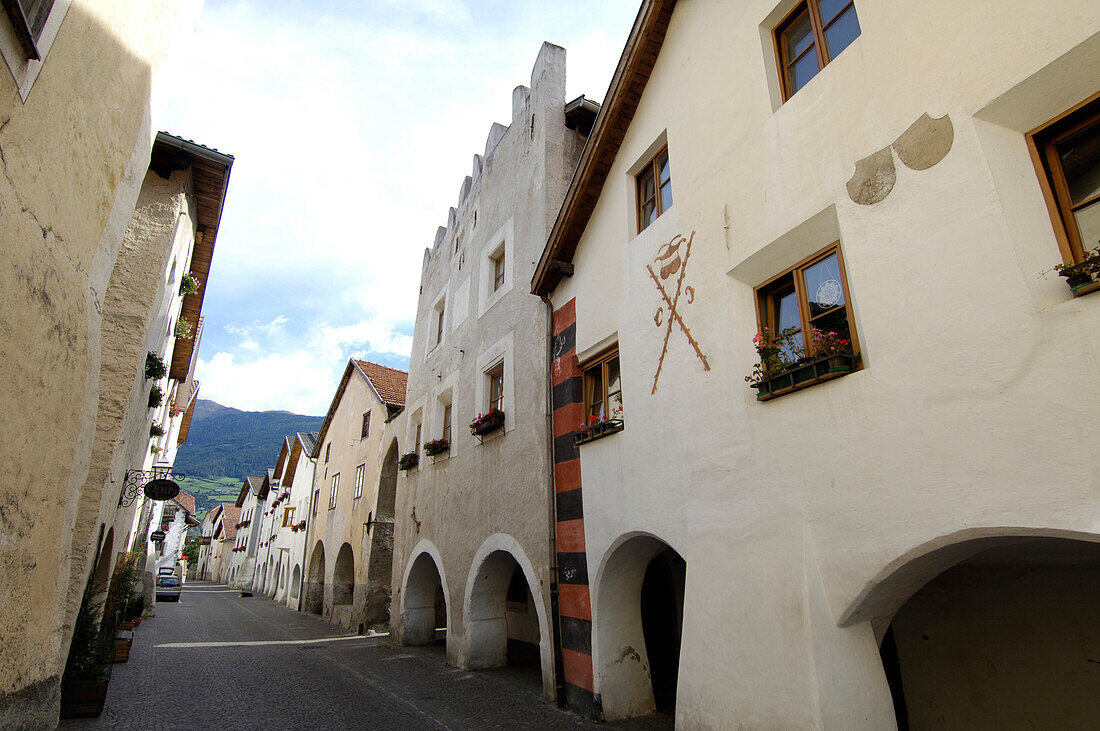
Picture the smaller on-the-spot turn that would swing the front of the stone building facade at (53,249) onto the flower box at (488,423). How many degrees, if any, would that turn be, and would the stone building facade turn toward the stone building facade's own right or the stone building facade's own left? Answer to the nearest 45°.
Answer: approximately 90° to the stone building facade's own left

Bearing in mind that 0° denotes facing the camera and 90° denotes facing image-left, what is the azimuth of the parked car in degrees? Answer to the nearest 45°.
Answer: approximately 180°

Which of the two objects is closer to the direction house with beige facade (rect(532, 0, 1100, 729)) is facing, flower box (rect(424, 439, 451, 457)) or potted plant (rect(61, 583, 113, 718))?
the potted plant

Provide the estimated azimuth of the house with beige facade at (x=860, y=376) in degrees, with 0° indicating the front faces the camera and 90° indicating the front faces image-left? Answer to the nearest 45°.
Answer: approximately 45°

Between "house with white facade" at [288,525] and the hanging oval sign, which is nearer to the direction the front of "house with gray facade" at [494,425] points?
the hanging oval sign

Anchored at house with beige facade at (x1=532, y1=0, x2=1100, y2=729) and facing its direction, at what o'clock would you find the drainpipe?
The drainpipe is roughly at 3 o'clock from the house with beige facade.

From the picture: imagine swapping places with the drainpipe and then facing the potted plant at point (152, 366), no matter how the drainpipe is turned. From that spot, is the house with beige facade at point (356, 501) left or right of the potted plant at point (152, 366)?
right

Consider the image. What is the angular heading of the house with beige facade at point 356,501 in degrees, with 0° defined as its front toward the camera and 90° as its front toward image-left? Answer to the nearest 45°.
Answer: approximately 45°

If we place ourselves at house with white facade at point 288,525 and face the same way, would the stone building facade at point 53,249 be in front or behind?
in front

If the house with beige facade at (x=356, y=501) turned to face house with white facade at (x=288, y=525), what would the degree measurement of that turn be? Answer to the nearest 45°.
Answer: approximately 135° to its right

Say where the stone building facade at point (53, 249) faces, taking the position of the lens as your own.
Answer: facing the viewer and to the right of the viewer
